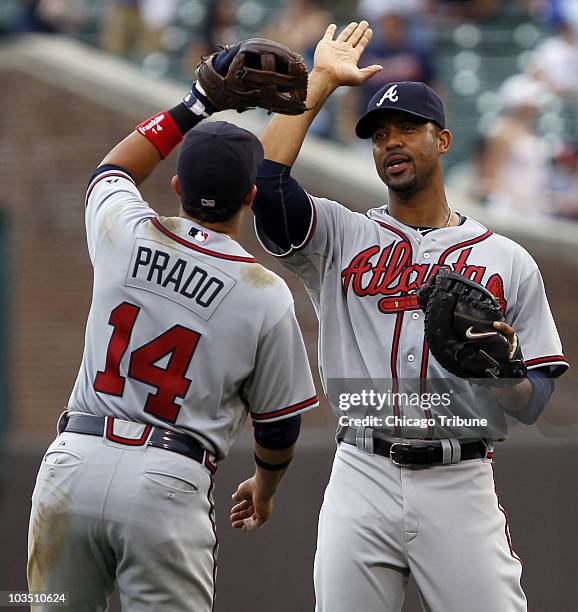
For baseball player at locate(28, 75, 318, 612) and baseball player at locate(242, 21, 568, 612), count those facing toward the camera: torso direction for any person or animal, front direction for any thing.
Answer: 1

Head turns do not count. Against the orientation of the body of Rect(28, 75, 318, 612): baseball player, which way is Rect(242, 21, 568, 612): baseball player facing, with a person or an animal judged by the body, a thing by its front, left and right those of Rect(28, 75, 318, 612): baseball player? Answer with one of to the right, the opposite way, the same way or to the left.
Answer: the opposite way

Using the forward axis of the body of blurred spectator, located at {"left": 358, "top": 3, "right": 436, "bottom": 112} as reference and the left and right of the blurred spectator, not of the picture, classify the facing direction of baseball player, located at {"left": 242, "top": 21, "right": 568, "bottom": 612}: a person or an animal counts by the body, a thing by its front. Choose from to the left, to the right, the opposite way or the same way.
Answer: the same way

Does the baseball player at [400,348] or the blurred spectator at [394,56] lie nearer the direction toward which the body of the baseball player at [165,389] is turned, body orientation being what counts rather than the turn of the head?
the blurred spectator

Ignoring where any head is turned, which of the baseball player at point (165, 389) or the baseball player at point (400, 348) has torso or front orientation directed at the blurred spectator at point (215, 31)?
the baseball player at point (165, 389)

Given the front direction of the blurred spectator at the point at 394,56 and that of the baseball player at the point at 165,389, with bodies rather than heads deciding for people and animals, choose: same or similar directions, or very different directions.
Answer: very different directions

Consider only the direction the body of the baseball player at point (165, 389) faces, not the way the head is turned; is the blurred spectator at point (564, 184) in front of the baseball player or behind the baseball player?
in front

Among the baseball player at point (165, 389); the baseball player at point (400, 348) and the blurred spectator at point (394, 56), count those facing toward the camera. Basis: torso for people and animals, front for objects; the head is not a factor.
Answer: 2

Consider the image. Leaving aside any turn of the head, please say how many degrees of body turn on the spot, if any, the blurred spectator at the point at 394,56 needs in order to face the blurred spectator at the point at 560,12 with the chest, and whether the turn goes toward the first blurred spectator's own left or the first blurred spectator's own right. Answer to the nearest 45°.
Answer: approximately 90° to the first blurred spectator's own left

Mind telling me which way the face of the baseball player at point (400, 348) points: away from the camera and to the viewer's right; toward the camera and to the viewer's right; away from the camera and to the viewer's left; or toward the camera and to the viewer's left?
toward the camera and to the viewer's left

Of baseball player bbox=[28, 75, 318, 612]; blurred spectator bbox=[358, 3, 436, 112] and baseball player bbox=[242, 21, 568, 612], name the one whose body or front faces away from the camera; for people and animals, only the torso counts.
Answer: baseball player bbox=[28, 75, 318, 612]

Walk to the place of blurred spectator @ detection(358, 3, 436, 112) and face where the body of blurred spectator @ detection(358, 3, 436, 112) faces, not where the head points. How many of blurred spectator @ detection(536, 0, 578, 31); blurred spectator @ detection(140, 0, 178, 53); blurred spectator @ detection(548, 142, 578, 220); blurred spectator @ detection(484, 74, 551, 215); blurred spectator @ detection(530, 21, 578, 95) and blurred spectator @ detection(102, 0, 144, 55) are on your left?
4

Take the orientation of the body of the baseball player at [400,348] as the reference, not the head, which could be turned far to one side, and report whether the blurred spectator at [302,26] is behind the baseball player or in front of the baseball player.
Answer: behind

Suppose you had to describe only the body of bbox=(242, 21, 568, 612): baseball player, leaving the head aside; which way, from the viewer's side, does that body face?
toward the camera

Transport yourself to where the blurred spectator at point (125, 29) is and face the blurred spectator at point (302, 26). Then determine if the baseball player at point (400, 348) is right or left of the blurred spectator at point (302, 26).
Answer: right

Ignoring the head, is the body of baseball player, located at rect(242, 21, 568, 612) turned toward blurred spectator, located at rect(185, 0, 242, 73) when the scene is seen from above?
no
